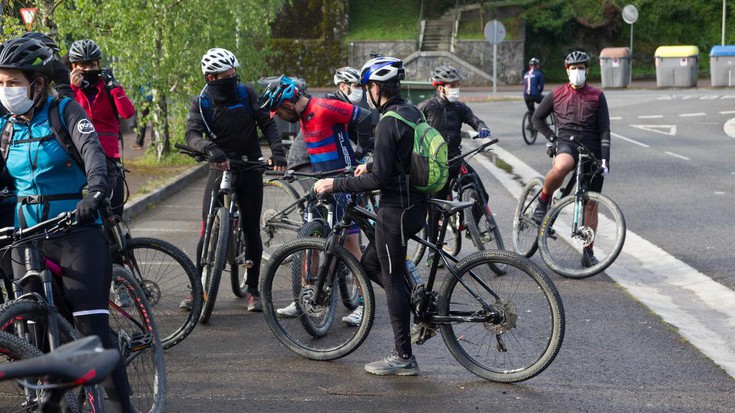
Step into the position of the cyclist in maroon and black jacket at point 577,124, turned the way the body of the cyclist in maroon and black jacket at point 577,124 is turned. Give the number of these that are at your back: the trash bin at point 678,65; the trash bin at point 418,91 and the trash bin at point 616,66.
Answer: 3

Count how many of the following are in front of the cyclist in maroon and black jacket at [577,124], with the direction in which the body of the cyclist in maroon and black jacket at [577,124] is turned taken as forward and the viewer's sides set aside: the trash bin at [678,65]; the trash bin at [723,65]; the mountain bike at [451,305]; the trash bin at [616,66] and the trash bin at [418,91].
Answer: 1

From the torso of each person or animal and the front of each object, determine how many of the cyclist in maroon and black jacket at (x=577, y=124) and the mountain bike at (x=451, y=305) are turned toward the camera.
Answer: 1

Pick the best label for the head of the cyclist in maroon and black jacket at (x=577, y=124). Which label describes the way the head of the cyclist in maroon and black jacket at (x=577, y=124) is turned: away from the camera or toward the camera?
toward the camera

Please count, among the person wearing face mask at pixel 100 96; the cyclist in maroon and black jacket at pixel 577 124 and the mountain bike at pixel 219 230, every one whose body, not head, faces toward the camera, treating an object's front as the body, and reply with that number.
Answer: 3

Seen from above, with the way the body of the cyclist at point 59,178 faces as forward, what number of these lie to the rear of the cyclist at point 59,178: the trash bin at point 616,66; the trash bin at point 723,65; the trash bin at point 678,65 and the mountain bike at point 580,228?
4

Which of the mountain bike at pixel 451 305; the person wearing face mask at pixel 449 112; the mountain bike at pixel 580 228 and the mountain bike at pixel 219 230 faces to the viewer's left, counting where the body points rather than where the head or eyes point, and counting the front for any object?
the mountain bike at pixel 451 305

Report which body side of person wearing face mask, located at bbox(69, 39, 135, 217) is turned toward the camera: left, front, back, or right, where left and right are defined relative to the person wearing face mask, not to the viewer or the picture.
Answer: front

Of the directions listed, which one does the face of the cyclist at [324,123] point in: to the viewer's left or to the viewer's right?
to the viewer's left

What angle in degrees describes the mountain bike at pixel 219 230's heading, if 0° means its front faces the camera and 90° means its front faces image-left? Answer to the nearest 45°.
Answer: approximately 0°

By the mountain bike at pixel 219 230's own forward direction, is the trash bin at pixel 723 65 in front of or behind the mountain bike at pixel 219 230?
behind

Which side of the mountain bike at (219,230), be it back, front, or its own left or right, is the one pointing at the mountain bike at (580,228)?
left

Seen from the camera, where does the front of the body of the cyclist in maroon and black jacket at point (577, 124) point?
toward the camera

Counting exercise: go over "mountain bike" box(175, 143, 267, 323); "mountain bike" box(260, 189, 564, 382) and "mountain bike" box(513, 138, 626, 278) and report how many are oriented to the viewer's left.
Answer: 1

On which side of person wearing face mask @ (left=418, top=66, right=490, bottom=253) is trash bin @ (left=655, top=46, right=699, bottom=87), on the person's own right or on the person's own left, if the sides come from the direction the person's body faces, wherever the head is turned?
on the person's own left

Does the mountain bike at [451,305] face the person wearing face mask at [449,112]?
no
